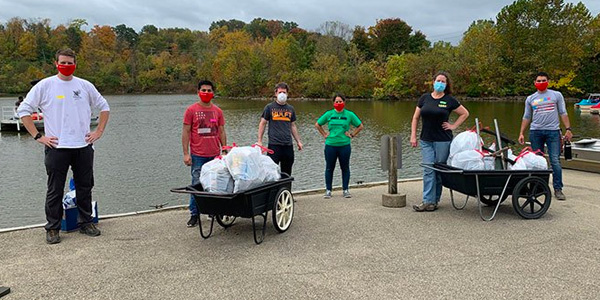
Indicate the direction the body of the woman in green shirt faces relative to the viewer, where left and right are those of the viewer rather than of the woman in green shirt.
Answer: facing the viewer

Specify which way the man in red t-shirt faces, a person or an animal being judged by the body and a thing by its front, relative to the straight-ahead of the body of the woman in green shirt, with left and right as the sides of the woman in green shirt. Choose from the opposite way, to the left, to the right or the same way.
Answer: the same way

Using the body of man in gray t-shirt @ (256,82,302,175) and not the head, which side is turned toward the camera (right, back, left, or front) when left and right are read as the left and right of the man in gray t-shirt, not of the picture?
front

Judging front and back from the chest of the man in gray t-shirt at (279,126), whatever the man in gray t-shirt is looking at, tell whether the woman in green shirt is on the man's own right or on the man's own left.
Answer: on the man's own left

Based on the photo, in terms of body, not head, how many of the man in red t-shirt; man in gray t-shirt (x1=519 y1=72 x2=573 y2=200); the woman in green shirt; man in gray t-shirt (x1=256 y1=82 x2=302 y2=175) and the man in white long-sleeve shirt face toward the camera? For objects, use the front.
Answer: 5

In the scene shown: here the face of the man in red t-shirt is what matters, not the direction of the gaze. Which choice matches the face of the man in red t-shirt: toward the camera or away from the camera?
toward the camera

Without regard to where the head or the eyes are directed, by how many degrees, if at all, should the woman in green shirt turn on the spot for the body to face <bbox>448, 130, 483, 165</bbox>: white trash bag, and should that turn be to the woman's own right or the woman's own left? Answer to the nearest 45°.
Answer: approximately 45° to the woman's own left

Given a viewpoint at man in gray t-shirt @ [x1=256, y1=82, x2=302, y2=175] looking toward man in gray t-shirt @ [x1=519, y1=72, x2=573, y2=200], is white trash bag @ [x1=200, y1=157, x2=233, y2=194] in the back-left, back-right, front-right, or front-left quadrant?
back-right

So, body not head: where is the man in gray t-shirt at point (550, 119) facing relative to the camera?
toward the camera

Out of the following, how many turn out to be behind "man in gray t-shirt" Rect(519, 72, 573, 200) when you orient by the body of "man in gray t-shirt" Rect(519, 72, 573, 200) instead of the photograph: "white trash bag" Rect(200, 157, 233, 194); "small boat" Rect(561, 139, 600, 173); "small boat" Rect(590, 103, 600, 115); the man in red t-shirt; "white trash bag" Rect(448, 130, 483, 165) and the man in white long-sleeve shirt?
2

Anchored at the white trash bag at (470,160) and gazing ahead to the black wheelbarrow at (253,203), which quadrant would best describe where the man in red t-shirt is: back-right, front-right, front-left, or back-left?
front-right

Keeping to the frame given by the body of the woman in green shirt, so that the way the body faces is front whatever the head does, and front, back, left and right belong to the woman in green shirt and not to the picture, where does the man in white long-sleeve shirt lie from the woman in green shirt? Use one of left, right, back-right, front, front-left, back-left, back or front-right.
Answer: front-right

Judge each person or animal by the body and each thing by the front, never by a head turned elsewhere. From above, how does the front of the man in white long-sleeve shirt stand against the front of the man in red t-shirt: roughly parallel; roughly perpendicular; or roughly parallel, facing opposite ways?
roughly parallel

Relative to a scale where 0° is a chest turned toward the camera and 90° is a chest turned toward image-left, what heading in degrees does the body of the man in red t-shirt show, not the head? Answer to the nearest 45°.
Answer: approximately 0°

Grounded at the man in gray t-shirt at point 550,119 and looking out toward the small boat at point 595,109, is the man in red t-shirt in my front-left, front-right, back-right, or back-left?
back-left
